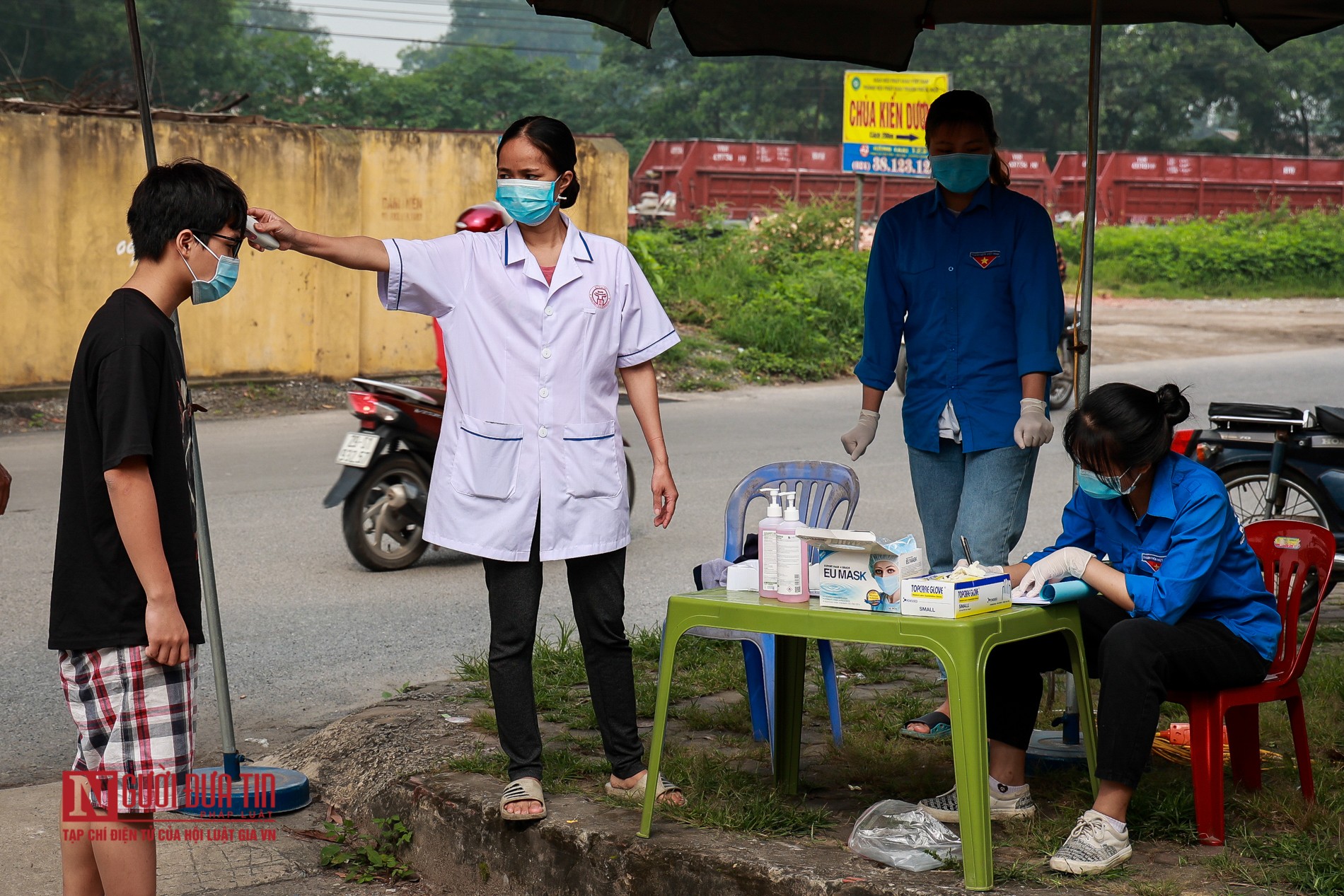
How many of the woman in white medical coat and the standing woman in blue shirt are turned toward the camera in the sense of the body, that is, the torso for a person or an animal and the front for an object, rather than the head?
2

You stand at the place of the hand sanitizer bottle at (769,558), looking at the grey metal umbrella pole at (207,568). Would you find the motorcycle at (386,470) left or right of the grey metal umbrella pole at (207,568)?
right

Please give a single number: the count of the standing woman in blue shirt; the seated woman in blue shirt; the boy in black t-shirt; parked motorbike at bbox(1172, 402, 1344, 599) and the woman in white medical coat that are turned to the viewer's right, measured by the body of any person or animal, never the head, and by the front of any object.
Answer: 2

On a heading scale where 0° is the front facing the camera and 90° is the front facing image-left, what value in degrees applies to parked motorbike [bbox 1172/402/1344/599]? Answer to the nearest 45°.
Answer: approximately 270°

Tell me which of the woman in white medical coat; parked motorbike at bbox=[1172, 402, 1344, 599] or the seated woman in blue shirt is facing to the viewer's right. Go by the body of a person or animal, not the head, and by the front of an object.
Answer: the parked motorbike

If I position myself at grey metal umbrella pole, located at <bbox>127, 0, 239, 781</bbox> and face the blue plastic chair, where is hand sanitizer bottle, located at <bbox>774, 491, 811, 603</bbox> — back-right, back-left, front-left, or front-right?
front-right

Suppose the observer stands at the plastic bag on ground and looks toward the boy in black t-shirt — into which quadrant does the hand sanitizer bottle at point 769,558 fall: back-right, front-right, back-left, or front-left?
front-right

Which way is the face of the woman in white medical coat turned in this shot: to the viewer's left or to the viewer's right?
to the viewer's left

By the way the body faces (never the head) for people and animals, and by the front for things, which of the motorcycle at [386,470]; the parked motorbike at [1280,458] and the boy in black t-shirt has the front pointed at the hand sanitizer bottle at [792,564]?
the boy in black t-shirt

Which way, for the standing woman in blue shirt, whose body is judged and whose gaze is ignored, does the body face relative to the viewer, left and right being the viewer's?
facing the viewer

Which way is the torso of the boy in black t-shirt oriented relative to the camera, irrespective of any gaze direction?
to the viewer's right

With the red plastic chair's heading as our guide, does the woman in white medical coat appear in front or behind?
in front

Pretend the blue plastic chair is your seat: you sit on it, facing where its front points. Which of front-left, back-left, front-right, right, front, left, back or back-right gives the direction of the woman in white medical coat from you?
front

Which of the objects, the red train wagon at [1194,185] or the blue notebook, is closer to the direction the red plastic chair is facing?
the blue notebook

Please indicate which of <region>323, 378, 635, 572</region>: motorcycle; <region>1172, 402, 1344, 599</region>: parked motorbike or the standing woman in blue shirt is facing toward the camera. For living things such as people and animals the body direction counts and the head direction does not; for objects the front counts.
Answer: the standing woman in blue shirt

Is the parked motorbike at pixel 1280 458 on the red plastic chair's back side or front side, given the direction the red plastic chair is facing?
on the back side

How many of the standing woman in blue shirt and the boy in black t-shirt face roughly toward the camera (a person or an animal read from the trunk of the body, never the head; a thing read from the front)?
1

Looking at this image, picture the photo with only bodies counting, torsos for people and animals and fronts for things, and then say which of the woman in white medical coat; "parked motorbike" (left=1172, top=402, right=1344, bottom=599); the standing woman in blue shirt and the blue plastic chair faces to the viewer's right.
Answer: the parked motorbike
